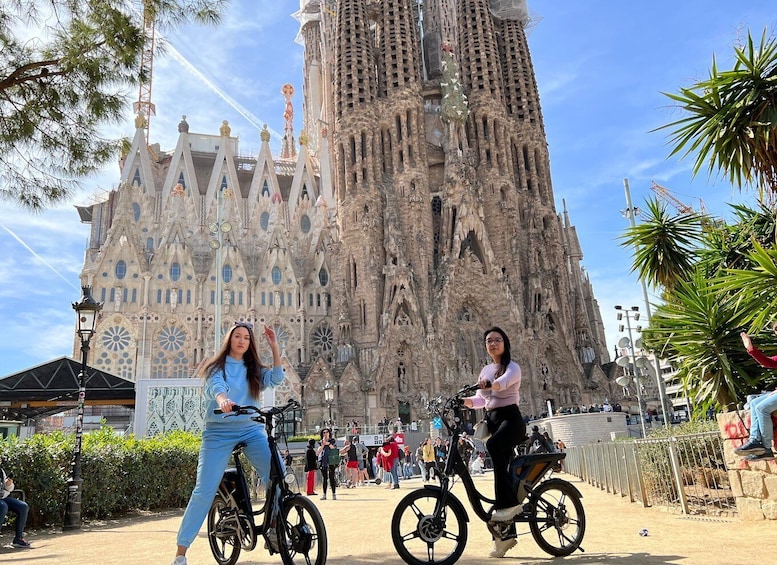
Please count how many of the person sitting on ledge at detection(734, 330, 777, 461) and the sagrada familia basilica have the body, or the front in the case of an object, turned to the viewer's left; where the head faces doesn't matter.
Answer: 1

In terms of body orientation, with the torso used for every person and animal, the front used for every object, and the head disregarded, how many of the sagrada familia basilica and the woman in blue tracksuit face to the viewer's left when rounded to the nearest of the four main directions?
0

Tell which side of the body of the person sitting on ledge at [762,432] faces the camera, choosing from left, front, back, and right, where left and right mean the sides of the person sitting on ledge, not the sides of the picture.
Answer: left

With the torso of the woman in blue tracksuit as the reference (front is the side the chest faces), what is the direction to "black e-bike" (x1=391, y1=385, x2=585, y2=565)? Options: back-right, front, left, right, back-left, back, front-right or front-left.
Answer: left

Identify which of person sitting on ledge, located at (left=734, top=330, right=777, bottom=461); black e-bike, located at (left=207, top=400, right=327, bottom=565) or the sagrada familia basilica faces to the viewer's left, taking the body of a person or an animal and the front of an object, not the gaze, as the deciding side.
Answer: the person sitting on ledge

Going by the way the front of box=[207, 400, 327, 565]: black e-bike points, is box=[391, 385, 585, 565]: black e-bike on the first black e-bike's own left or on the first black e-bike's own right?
on the first black e-bike's own left

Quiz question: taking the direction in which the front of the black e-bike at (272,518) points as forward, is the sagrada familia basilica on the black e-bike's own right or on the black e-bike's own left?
on the black e-bike's own left

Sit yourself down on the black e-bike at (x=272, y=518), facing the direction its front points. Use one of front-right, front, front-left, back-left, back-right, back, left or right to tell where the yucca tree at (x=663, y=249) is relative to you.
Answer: left

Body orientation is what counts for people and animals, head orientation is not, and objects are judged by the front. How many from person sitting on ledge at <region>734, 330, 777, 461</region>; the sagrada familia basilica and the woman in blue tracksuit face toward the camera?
2

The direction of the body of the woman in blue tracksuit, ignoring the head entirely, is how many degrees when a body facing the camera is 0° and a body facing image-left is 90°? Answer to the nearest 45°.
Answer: approximately 0°
